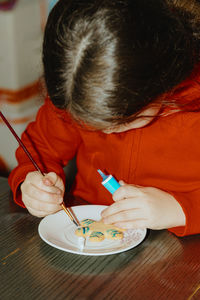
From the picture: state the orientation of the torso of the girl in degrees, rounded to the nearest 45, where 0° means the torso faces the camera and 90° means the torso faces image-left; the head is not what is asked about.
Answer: approximately 0°
